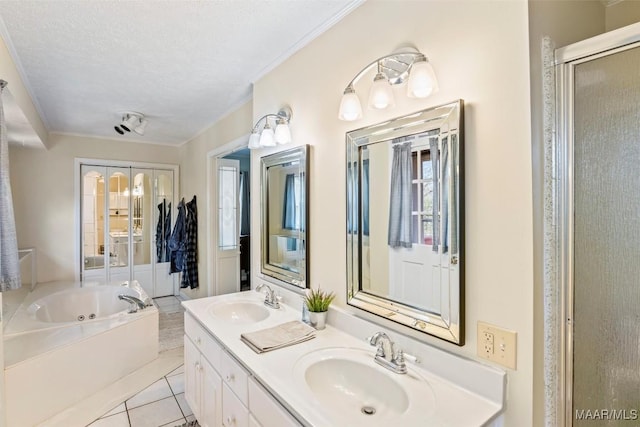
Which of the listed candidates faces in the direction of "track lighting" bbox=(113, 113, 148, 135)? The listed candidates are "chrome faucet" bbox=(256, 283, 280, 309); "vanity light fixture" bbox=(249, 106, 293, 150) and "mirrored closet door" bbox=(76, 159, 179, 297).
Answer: the mirrored closet door

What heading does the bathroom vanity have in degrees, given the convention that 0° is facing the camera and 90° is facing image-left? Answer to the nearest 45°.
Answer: approximately 45°

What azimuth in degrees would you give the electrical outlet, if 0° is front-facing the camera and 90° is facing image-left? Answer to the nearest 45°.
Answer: approximately 45°

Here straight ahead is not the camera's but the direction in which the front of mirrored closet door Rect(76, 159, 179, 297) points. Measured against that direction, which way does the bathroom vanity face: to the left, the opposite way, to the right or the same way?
to the right

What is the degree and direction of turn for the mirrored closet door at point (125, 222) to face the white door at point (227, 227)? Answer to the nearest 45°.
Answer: approximately 45° to its left
